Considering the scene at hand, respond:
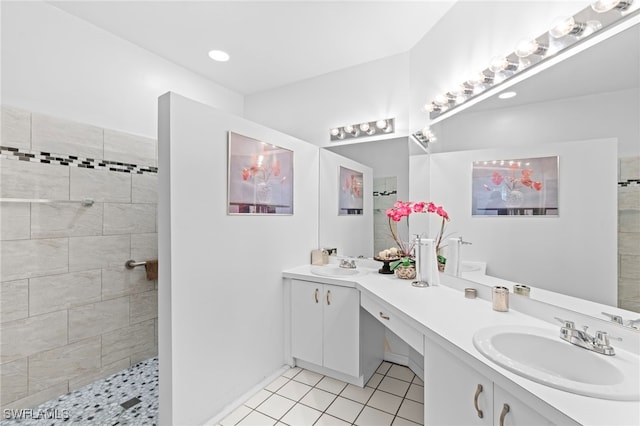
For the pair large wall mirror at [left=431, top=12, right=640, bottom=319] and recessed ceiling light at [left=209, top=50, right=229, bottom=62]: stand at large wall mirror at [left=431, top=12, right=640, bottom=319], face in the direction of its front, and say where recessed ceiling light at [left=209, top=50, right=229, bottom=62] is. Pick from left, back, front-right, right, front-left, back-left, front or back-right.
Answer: front-right

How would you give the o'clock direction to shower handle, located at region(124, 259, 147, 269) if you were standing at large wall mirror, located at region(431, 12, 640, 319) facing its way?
The shower handle is roughly at 1 o'clock from the large wall mirror.

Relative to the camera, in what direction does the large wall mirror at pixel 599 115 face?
facing the viewer and to the left of the viewer

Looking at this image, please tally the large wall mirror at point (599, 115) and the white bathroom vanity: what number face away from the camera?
0

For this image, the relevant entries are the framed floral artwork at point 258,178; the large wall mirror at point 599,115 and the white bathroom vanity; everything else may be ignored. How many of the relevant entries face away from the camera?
0

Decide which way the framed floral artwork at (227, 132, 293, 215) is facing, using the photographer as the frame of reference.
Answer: facing the viewer and to the right of the viewer

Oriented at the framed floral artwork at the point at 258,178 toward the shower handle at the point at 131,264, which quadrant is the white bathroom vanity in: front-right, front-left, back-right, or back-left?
back-left

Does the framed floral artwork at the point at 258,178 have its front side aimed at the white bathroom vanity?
yes

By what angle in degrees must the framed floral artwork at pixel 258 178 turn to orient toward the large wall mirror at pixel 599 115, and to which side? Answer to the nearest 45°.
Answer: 0° — it already faces it

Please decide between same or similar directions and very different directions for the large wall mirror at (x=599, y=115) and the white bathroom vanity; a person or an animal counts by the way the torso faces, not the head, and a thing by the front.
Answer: same or similar directions
